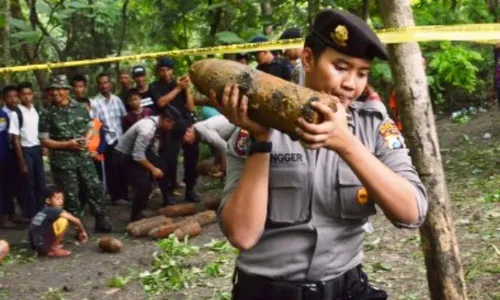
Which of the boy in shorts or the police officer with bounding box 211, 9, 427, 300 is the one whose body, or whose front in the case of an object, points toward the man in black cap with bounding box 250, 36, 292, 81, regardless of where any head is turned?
the boy in shorts

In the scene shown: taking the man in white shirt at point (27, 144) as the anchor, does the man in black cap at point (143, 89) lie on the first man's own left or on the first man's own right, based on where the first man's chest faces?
on the first man's own left

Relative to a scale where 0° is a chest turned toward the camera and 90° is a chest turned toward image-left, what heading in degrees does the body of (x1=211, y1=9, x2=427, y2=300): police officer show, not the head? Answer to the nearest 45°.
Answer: approximately 0°

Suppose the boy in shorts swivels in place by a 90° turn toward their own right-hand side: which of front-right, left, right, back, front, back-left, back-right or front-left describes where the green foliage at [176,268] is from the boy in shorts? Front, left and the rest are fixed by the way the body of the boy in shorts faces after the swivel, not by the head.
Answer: front-left

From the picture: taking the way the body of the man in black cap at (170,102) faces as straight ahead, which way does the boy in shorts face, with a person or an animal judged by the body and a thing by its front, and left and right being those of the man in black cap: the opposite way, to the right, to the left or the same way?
to the left

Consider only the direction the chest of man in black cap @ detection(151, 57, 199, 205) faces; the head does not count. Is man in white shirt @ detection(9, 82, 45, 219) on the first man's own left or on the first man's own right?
on the first man's own right

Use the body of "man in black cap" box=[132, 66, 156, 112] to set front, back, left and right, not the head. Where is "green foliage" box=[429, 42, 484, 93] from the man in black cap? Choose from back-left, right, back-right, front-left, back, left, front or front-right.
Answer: left

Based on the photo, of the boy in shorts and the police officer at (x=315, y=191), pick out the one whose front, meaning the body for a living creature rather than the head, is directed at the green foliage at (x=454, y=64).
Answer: the boy in shorts

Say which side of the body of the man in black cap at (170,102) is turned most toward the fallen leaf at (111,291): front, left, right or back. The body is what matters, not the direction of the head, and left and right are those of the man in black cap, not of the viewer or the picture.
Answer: front

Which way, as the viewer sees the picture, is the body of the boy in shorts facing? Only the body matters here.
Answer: to the viewer's right
